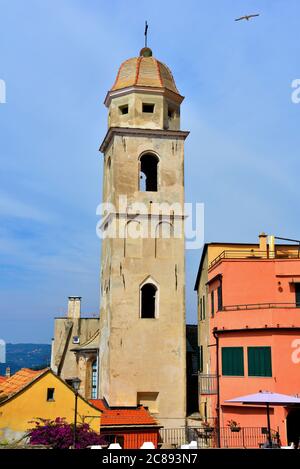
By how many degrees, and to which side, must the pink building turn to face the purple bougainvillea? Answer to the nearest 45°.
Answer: approximately 45° to its right

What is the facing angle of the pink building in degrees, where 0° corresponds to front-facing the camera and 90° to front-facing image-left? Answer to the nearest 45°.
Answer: approximately 0°

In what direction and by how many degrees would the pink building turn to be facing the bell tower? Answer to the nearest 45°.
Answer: approximately 90° to its right
